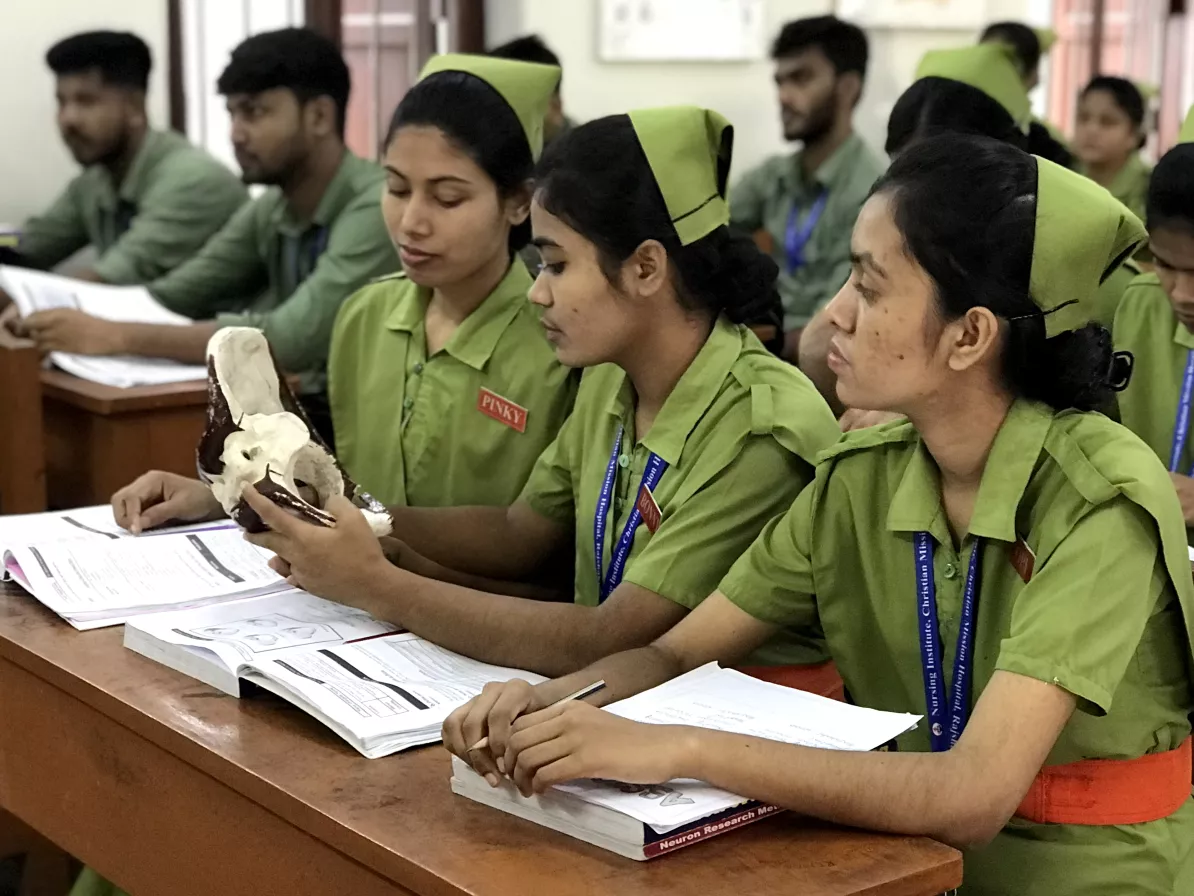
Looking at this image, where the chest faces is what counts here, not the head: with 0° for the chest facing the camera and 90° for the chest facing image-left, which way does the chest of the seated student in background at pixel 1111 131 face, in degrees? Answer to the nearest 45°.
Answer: approximately 45°

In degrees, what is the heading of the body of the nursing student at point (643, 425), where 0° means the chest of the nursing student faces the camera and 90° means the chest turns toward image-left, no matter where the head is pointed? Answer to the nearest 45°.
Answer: approximately 45°

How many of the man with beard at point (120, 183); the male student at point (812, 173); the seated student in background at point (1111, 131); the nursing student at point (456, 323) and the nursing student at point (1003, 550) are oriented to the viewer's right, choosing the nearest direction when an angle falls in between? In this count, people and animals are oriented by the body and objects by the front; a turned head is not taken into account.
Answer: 0

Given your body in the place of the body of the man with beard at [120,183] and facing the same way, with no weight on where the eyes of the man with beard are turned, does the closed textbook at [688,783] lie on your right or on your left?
on your left

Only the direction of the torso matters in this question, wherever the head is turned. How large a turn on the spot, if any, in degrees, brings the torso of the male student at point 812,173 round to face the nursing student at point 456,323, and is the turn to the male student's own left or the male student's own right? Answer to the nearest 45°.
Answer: approximately 45° to the male student's own left

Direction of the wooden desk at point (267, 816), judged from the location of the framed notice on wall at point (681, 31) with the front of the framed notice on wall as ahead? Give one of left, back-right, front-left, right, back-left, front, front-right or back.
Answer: front

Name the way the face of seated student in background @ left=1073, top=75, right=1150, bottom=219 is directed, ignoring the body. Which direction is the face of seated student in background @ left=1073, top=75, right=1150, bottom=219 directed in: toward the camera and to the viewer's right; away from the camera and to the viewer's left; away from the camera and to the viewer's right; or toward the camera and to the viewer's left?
toward the camera and to the viewer's left

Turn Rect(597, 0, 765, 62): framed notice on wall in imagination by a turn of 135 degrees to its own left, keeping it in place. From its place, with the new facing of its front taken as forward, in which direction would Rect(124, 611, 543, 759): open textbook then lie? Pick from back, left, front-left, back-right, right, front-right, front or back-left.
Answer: back-right

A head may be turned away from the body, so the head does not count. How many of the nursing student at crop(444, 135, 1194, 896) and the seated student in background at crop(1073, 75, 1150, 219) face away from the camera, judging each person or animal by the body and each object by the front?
0

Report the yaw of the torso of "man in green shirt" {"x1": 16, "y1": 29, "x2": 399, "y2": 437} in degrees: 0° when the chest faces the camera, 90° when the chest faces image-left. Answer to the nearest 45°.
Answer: approximately 45°

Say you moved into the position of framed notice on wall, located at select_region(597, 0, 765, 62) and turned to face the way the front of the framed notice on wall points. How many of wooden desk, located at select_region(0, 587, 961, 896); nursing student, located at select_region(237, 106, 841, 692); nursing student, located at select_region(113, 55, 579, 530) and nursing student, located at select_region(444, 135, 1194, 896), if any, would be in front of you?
4

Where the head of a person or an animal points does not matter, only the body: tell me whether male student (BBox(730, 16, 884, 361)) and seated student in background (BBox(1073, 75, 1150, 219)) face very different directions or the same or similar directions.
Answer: same or similar directions

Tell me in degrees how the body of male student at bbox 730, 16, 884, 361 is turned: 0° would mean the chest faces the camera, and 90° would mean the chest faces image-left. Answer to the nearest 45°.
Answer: approximately 45°

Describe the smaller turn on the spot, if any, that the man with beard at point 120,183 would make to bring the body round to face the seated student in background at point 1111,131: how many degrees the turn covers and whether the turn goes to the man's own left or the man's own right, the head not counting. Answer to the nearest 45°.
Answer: approximately 135° to the man's own left

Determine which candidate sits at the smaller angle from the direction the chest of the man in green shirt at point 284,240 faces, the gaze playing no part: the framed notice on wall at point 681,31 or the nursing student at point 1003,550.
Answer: the nursing student

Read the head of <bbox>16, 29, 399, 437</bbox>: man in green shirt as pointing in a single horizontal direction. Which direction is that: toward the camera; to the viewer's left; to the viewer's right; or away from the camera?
to the viewer's left

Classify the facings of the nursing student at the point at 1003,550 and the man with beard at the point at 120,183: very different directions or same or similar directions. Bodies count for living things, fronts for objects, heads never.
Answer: same or similar directions

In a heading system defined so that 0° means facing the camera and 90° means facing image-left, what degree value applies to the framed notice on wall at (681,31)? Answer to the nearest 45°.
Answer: approximately 0°

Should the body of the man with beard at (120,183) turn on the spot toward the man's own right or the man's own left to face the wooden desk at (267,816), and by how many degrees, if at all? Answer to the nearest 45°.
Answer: approximately 45° to the man's own left

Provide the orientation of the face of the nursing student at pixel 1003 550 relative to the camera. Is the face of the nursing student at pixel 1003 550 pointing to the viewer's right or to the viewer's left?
to the viewer's left
